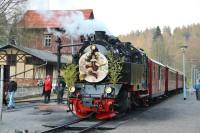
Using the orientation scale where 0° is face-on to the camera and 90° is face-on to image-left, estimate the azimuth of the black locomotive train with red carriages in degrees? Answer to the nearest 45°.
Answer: approximately 45°

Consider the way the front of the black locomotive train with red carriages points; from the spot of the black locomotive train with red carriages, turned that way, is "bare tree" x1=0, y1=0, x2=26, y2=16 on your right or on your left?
on your right
